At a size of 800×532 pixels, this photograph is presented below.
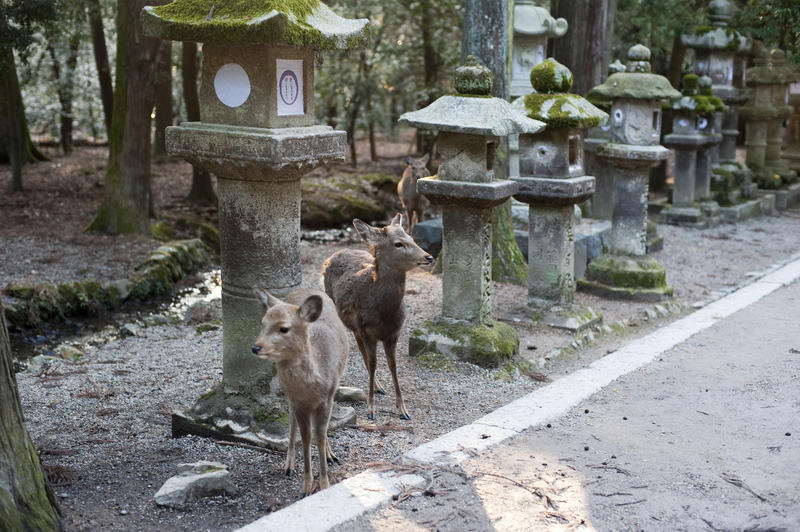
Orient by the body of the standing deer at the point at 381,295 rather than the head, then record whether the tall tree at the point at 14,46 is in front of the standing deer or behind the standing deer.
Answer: behind

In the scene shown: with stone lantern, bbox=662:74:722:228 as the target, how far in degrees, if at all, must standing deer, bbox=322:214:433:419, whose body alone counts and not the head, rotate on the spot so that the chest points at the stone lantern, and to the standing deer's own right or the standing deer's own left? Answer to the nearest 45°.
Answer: approximately 90° to the standing deer's own left

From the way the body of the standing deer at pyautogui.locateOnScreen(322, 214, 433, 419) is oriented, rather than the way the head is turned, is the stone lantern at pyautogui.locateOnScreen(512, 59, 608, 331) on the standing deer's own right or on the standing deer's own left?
on the standing deer's own left

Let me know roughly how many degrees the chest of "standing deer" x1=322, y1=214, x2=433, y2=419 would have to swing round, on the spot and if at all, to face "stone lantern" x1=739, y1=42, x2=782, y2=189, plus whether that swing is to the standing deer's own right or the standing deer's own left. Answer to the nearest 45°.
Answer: approximately 90° to the standing deer's own left

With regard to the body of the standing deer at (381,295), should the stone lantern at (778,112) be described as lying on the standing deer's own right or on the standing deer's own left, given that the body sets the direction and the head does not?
on the standing deer's own left

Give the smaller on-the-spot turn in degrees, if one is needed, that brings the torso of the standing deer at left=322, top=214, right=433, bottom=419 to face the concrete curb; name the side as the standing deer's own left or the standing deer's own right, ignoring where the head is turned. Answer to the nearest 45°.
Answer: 0° — it already faces it

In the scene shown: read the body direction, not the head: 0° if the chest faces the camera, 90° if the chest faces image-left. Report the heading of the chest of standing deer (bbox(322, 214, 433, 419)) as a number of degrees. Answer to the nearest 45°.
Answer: approximately 315°

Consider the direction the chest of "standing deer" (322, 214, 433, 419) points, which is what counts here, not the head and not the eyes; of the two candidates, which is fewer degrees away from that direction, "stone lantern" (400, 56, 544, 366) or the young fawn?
the young fawn

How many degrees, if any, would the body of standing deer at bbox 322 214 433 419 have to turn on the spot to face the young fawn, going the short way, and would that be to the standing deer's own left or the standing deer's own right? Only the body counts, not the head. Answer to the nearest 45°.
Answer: approximately 45° to the standing deer's own right

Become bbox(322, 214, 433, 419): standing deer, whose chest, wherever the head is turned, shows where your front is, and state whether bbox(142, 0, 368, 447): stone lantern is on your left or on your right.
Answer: on your right
